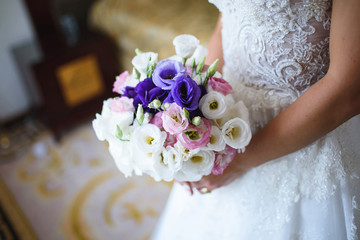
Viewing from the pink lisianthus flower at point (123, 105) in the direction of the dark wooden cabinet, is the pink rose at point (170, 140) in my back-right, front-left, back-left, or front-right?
back-right

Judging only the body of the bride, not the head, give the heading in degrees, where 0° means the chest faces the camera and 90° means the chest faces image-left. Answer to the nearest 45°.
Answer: approximately 45°
